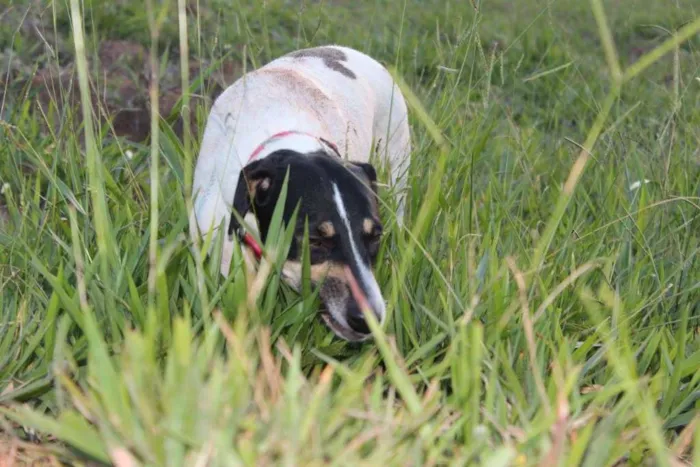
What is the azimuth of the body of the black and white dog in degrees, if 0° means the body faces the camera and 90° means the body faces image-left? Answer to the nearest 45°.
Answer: approximately 0°
